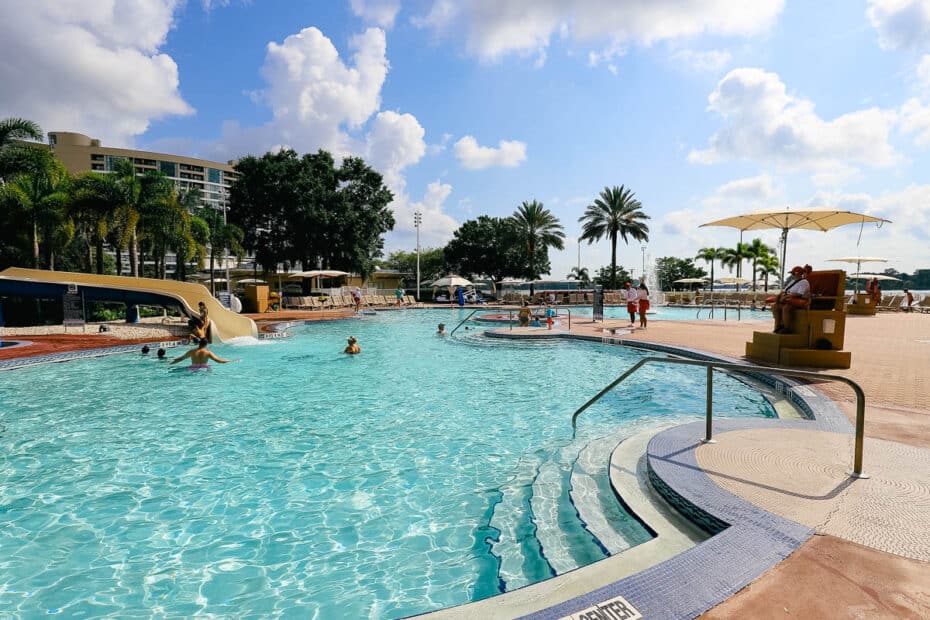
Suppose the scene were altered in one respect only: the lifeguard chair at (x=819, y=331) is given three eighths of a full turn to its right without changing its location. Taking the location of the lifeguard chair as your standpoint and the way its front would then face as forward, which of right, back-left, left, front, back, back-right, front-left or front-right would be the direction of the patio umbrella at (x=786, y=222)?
front-left

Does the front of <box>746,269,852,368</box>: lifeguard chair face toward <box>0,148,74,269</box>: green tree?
yes

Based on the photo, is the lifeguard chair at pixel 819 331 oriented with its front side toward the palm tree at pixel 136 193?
yes

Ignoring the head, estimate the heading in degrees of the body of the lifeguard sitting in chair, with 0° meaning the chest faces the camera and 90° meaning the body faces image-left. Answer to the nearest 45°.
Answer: approximately 90°

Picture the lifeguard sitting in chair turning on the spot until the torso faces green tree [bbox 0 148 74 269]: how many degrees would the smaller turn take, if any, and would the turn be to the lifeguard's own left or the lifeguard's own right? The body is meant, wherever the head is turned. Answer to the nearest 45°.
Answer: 0° — they already face it

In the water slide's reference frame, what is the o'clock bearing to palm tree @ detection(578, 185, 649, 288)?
The palm tree is roughly at 10 o'clock from the water slide.

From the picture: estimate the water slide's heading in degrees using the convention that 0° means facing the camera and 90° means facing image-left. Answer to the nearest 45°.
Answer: approximately 315°

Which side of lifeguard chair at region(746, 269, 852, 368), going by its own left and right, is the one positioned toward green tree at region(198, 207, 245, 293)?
front

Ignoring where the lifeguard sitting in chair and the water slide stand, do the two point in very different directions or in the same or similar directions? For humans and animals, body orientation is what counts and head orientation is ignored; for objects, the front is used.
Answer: very different directions

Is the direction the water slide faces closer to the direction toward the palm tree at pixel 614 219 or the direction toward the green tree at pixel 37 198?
the palm tree

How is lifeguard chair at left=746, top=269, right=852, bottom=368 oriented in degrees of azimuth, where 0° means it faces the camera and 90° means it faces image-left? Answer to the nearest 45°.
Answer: approximately 90°
